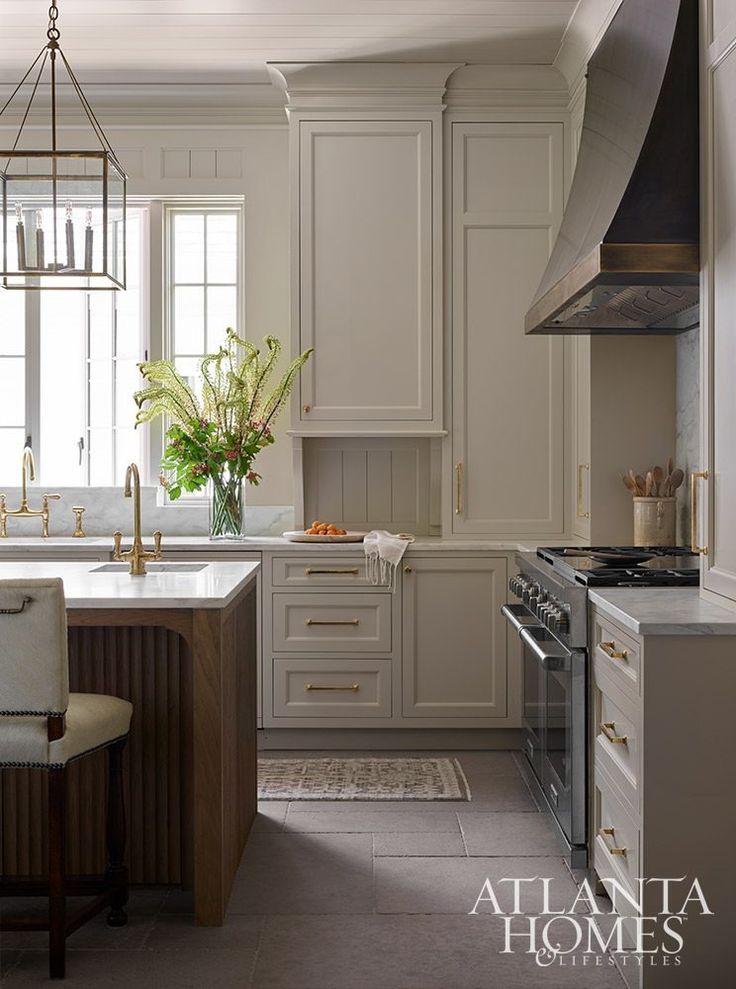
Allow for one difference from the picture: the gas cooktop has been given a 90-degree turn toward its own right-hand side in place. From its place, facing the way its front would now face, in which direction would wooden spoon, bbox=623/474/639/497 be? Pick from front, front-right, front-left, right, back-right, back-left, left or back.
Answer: front

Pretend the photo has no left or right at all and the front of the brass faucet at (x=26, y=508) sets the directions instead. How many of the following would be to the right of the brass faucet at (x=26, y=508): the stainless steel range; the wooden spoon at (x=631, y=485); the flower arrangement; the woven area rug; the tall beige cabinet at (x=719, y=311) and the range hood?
0

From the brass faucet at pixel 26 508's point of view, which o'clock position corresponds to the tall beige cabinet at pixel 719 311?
The tall beige cabinet is roughly at 11 o'clock from the brass faucet.

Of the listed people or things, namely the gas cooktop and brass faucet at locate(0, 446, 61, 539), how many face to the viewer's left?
1

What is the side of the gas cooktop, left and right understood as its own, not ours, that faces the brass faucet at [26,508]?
front

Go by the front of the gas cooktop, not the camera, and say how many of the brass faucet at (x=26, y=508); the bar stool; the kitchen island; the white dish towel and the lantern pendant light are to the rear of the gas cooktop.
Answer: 0

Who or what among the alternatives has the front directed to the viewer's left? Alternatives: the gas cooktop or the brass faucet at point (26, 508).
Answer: the gas cooktop

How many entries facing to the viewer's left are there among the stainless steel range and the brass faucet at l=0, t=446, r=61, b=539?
1

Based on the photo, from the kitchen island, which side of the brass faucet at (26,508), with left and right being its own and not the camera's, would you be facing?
front

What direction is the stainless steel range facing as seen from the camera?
to the viewer's left

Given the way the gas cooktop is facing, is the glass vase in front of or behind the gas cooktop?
in front

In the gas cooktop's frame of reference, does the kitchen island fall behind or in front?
in front

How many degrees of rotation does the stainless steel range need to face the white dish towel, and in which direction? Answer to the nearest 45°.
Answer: approximately 45° to its right

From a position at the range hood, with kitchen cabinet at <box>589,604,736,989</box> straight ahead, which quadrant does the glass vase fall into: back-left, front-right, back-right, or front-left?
back-right

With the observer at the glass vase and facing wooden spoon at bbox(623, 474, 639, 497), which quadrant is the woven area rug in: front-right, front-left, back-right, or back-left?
front-right

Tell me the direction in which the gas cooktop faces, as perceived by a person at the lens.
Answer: facing to the left of the viewer

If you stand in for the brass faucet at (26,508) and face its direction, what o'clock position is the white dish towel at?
The white dish towel is roughly at 10 o'clock from the brass faucet.

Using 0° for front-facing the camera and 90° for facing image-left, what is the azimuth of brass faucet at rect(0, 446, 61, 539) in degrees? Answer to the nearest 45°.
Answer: approximately 0°
